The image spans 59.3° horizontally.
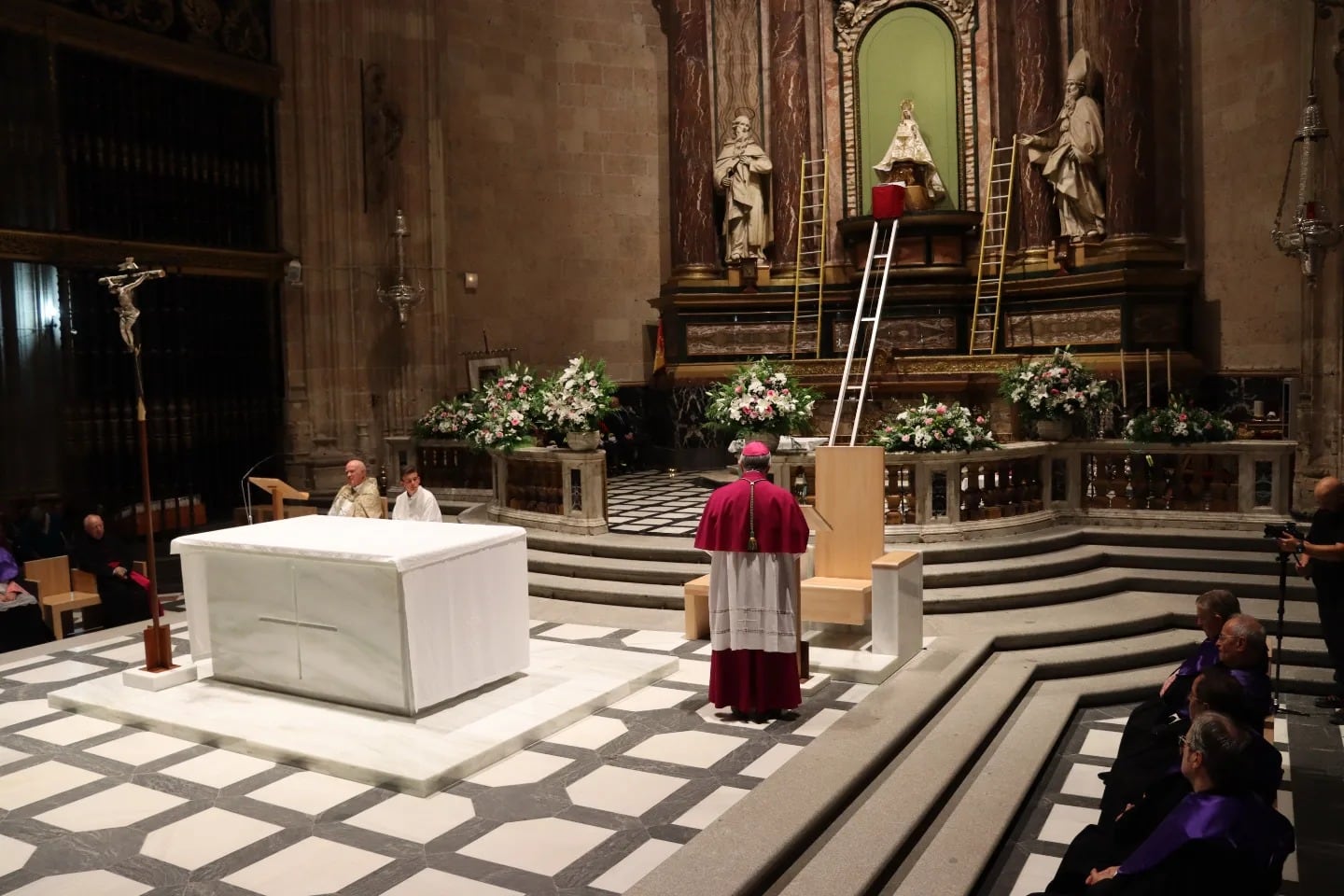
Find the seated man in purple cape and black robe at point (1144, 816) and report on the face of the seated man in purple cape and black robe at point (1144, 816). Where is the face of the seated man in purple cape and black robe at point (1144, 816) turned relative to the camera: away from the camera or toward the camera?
away from the camera

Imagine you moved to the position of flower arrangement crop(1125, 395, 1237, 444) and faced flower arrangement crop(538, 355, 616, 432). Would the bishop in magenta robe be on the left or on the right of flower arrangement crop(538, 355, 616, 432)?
left

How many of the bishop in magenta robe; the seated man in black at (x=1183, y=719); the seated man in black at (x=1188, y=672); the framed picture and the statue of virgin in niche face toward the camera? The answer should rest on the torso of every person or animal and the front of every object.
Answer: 2

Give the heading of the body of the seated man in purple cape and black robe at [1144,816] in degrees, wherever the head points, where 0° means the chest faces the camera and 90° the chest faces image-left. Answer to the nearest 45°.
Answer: approximately 90°

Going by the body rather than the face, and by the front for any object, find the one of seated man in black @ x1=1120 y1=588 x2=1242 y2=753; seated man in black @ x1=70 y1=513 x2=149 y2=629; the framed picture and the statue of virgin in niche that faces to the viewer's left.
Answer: seated man in black @ x1=1120 y1=588 x2=1242 y2=753

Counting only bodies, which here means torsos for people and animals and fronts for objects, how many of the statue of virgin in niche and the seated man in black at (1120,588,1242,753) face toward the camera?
1

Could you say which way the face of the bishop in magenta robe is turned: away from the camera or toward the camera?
away from the camera

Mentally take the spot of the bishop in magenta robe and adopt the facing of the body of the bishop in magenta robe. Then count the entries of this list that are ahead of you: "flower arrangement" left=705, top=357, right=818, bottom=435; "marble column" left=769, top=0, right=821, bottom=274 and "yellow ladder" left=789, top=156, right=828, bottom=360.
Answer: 3

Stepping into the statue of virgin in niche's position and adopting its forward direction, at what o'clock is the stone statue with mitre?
The stone statue with mitre is roughly at 10 o'clock from the statue of virgin in niche.

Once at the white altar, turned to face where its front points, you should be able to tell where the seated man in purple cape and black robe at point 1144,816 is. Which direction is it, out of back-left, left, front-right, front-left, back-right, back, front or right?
left

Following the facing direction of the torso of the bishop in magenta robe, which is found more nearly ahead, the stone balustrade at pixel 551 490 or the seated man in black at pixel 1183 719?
the stone balustrade

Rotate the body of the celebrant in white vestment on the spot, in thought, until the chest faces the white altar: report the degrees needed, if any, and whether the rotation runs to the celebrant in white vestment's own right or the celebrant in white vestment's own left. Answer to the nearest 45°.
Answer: approximately 45° to the celebrant in white vestment's own left

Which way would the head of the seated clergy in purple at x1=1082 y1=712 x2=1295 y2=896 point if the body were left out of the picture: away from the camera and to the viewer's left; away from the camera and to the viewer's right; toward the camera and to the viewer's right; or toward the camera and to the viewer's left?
away from the camera and to the viewer's left

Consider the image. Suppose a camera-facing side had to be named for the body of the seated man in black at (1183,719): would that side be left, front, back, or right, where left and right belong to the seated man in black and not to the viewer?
left

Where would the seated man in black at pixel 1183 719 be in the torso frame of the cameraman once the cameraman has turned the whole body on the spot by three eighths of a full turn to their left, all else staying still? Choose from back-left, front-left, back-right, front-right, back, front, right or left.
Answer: front-right

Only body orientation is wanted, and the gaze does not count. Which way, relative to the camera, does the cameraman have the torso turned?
to the viewer's left

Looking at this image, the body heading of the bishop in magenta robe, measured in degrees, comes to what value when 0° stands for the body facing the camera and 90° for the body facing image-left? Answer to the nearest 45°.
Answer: approximately 180°
